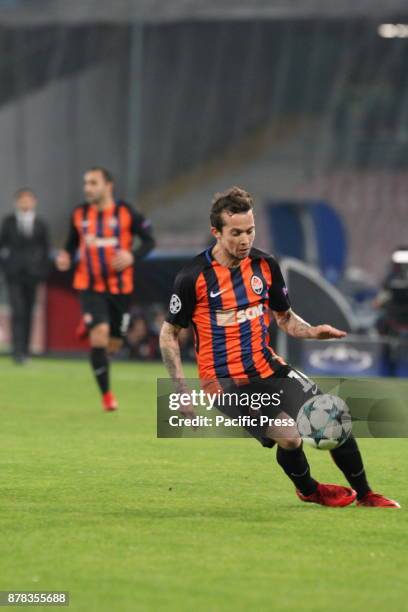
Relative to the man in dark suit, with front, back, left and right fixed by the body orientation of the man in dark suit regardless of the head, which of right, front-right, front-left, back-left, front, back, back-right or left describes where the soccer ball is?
front

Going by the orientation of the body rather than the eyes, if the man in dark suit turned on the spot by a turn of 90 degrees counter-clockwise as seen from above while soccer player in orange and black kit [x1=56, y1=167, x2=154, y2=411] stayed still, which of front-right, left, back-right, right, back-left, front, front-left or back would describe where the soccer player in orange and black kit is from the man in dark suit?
right

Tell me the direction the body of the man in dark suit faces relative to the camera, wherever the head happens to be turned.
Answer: toward the camera

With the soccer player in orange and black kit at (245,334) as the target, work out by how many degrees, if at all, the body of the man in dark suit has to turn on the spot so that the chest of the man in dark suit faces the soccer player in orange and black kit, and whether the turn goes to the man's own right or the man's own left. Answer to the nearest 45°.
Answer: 0° — they already face them

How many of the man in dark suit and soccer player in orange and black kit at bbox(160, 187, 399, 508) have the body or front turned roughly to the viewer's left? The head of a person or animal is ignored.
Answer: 0
